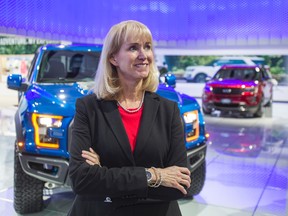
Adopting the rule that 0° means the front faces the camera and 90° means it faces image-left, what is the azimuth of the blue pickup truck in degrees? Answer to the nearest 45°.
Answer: approximately 315°

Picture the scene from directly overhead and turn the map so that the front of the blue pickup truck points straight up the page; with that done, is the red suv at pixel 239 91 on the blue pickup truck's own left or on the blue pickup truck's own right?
on the blue pickup truck's own left

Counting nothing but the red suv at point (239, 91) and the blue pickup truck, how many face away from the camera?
0

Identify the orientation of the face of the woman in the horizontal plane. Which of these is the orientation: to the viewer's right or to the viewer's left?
to the viewer's right

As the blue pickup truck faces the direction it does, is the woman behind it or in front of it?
in front

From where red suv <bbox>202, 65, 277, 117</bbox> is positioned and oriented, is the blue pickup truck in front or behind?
in front

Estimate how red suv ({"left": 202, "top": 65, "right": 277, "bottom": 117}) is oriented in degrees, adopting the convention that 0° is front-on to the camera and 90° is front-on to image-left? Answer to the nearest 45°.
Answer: approximately 45°
